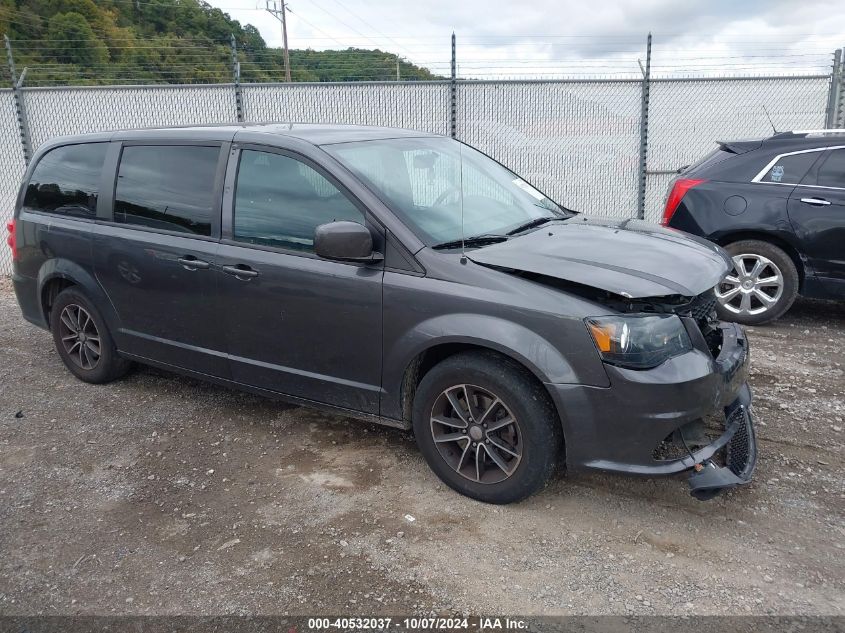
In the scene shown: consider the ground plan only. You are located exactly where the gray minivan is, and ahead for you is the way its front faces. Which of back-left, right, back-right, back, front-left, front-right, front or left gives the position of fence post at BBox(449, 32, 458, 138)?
back-left

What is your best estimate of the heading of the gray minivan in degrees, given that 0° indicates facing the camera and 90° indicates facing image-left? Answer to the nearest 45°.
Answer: approximately 315°

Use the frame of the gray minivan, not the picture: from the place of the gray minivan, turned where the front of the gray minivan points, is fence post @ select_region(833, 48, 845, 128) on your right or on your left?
on your left

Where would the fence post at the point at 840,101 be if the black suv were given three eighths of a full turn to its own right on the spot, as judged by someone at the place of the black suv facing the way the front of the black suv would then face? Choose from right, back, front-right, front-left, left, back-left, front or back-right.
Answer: back-right

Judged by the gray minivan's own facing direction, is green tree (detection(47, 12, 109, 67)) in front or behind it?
behind

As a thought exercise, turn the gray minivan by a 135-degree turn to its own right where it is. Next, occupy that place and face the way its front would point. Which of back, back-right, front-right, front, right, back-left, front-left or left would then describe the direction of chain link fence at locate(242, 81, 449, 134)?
right

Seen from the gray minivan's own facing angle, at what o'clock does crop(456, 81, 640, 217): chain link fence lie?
The chain link fence is roughly at 8 o'clock from the gray minivan.

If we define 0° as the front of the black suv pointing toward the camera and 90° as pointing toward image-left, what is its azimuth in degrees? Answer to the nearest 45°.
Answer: approximately 270°

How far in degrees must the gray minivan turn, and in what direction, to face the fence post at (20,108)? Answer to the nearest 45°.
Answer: approximately 180°
